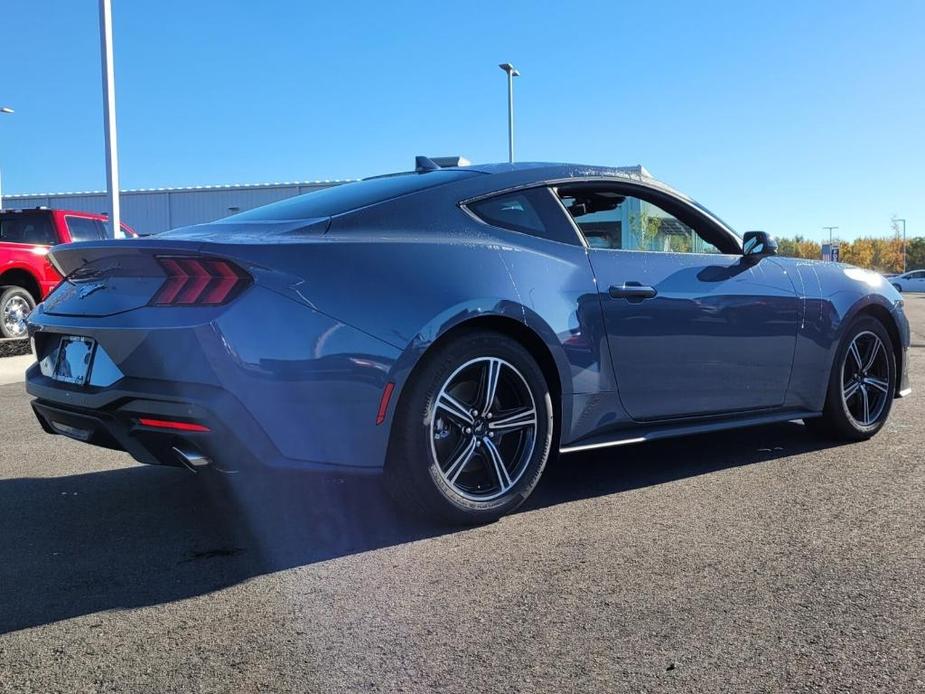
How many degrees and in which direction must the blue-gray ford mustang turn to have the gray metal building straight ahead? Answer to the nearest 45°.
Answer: approximately 45° to its left

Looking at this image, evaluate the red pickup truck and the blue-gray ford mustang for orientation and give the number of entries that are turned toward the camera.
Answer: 0

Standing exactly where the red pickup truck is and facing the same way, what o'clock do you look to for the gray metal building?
The gray metal building is roughly at 11 o'clock from the red pickup truck.

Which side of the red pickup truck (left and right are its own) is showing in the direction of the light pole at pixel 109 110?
front

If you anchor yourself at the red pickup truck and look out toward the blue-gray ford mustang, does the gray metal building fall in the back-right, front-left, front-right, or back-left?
back-left

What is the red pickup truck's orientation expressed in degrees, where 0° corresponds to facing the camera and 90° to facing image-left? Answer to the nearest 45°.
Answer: approximately 225°

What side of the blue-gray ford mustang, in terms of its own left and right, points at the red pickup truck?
left

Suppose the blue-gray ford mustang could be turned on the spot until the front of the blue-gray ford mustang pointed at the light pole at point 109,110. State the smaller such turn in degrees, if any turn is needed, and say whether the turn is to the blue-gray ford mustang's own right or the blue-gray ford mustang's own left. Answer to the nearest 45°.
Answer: approximately 90° to the blue-gray ford mustang's own left

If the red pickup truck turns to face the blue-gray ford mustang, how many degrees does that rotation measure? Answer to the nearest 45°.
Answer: approximately 135° to its right

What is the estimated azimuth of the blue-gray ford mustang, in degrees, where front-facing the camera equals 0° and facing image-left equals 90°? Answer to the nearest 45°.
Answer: approximately 225°
